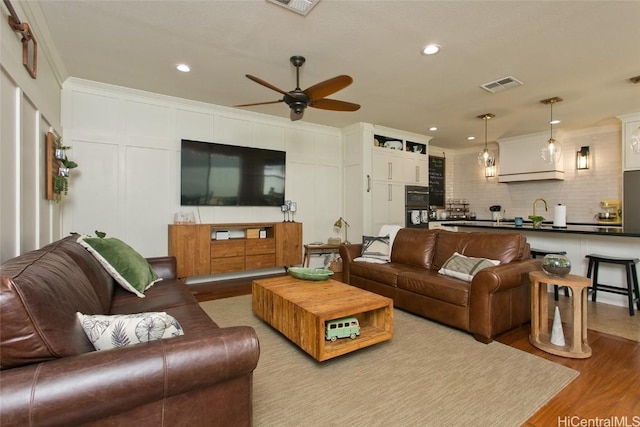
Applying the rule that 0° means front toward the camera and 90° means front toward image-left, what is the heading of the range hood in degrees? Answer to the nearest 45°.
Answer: approximately 45°

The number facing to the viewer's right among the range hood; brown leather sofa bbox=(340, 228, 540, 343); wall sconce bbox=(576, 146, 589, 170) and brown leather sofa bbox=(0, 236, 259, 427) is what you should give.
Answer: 1

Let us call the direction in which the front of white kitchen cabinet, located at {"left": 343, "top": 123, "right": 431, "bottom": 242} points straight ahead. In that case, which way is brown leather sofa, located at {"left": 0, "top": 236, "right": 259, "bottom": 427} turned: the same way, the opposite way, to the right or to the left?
to the left

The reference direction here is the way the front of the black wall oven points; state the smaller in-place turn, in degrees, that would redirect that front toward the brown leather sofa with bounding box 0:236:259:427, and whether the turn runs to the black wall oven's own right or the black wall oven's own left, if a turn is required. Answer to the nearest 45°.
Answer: approximately 45° to the black wall oven's own right

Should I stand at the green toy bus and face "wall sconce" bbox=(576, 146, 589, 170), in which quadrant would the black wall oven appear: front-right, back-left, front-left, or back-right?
front-left

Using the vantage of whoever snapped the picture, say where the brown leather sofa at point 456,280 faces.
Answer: facing the viewer and to the left of the viewer

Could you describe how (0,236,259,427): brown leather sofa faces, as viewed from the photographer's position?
facing to the right of the viewer

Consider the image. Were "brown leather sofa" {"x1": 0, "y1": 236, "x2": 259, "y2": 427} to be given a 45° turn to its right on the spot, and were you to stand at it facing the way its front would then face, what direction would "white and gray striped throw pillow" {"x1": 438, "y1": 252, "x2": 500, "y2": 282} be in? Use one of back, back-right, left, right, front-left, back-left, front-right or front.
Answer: front-left

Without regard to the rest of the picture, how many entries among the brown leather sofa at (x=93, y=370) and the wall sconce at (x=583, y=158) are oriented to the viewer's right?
1

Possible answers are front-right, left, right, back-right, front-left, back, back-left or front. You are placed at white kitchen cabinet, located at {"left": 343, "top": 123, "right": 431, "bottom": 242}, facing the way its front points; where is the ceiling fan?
front-right

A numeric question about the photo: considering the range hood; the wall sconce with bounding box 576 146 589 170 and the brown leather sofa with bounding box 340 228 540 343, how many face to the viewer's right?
0

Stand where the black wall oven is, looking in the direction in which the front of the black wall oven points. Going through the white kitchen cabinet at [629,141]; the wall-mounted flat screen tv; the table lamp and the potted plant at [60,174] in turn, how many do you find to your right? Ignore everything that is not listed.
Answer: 3

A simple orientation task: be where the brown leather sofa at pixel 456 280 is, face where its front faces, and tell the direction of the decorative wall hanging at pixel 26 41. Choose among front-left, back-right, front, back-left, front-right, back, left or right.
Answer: front

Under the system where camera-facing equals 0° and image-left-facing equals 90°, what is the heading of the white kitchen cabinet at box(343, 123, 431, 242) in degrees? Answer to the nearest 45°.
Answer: approximately 315°

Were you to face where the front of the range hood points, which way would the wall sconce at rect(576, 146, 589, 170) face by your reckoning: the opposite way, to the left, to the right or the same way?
the same way
